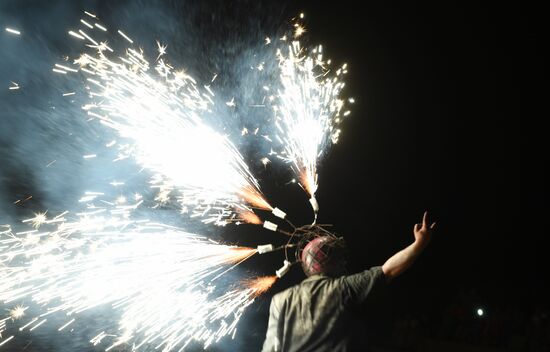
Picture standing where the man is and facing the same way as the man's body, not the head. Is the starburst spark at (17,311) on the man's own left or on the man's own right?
on the man's own left

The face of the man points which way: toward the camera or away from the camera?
away from the camera

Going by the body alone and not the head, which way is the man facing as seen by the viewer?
away from the camera
